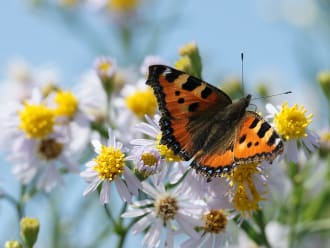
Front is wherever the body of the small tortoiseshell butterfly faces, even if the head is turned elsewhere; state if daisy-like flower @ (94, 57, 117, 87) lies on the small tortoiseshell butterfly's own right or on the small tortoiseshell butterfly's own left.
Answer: on the small tortoiseshell butterfly's own left

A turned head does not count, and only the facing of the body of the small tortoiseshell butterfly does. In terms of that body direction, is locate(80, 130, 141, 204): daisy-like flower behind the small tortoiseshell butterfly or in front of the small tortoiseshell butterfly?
behind

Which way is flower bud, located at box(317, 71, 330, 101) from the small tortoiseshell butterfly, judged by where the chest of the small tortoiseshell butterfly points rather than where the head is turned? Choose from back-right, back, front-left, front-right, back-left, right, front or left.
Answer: front

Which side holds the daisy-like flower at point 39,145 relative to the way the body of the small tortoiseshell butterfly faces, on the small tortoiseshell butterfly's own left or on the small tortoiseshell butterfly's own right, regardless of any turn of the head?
on the small tortoiseshell butterfly's own left

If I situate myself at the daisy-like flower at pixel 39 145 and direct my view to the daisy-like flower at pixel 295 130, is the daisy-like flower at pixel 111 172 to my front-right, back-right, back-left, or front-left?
front-right

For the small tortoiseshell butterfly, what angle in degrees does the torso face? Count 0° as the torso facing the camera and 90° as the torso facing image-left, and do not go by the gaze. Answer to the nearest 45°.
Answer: approximately 225°
